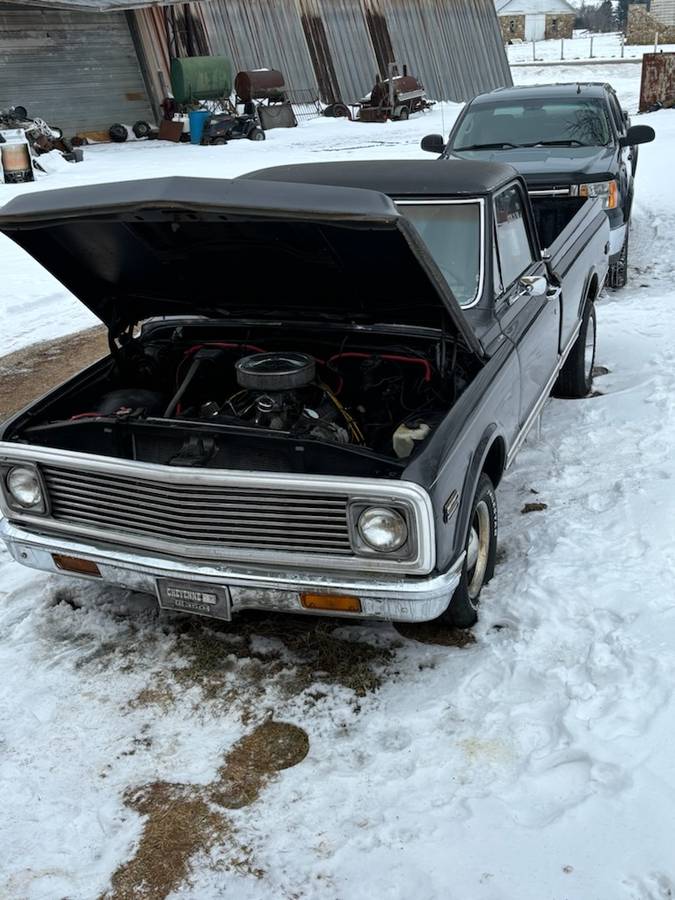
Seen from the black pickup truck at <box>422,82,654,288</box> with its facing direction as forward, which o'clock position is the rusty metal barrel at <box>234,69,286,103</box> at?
The rusty metal barrel is roughly at 5 o'clock from the black pickup truck.

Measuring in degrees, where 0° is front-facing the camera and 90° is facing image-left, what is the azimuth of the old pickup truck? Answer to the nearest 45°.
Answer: approximately 45°

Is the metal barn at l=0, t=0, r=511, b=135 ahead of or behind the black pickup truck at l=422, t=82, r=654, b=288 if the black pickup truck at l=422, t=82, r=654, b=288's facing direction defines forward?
behind

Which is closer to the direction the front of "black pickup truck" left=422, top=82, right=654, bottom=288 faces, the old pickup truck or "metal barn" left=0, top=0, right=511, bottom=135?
the old pickup truck

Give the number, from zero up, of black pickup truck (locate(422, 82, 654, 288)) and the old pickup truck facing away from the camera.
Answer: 0

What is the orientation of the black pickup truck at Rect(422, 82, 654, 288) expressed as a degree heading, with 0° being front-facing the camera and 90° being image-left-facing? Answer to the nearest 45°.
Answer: approximately 0°

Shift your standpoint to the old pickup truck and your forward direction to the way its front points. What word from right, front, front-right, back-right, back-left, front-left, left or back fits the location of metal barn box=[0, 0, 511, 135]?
back-right

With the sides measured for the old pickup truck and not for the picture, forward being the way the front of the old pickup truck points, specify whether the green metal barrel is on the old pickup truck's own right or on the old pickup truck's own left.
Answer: on the old pickup truck's own right

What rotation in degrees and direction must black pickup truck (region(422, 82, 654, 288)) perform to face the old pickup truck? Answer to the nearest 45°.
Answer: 0° — it already faces it

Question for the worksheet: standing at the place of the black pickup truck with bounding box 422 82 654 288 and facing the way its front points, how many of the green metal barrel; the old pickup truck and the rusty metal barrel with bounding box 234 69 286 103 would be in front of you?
1
